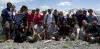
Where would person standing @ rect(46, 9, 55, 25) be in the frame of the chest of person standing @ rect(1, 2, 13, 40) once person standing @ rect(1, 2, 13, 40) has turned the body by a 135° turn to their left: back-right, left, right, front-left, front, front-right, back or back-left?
right

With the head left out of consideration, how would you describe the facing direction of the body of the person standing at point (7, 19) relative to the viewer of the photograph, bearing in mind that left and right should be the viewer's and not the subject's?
facing the viewer and to the right of the viewer

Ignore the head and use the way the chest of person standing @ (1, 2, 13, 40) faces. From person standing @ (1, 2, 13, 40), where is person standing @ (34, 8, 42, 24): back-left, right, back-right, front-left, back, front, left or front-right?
front-left
